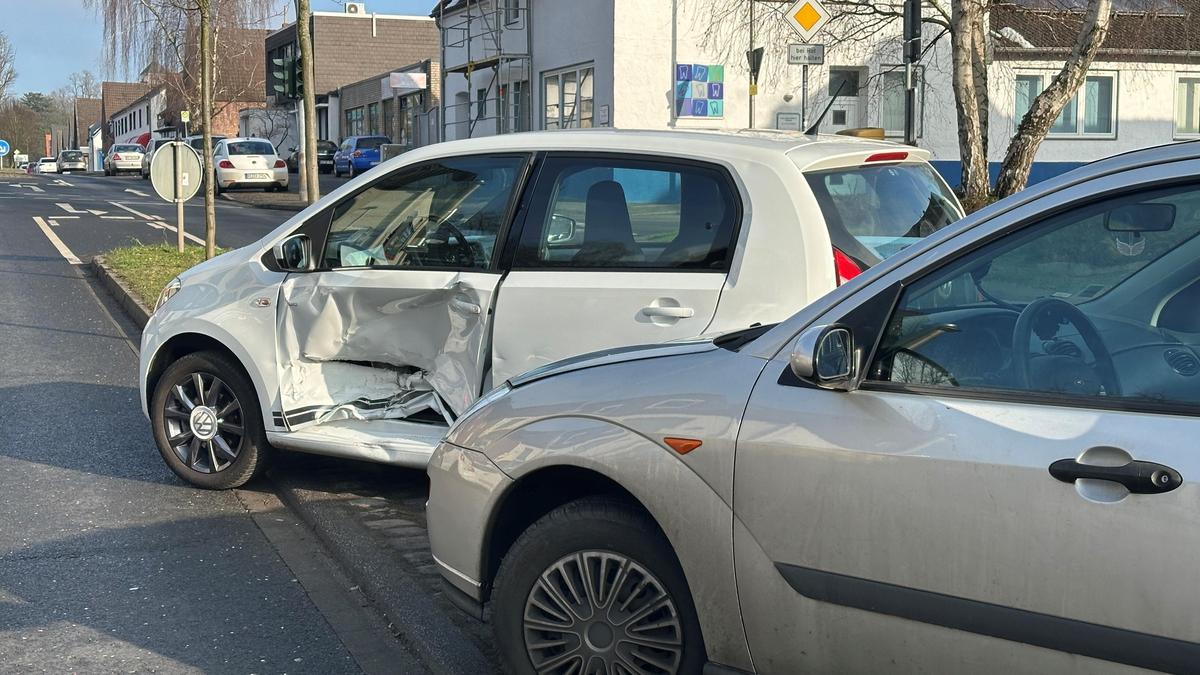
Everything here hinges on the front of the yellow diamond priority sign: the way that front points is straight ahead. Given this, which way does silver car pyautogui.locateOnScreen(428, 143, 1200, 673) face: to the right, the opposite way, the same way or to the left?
to the right

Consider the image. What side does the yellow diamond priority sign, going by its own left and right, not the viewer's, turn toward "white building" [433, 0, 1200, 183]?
back

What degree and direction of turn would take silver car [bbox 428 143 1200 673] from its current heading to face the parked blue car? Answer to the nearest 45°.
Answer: approximately 90° to its right

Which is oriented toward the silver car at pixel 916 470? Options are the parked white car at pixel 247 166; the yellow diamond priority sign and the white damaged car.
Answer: the yellow diamond priority sign

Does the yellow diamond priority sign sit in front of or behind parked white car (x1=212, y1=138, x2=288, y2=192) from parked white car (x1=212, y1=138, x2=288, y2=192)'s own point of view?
behind

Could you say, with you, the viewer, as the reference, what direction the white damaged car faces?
facing away from the viewer and to the left of the viewer

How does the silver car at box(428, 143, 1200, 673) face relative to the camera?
to the viewer's left

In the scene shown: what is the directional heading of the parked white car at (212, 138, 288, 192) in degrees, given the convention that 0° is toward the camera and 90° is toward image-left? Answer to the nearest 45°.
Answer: approximately 180°
